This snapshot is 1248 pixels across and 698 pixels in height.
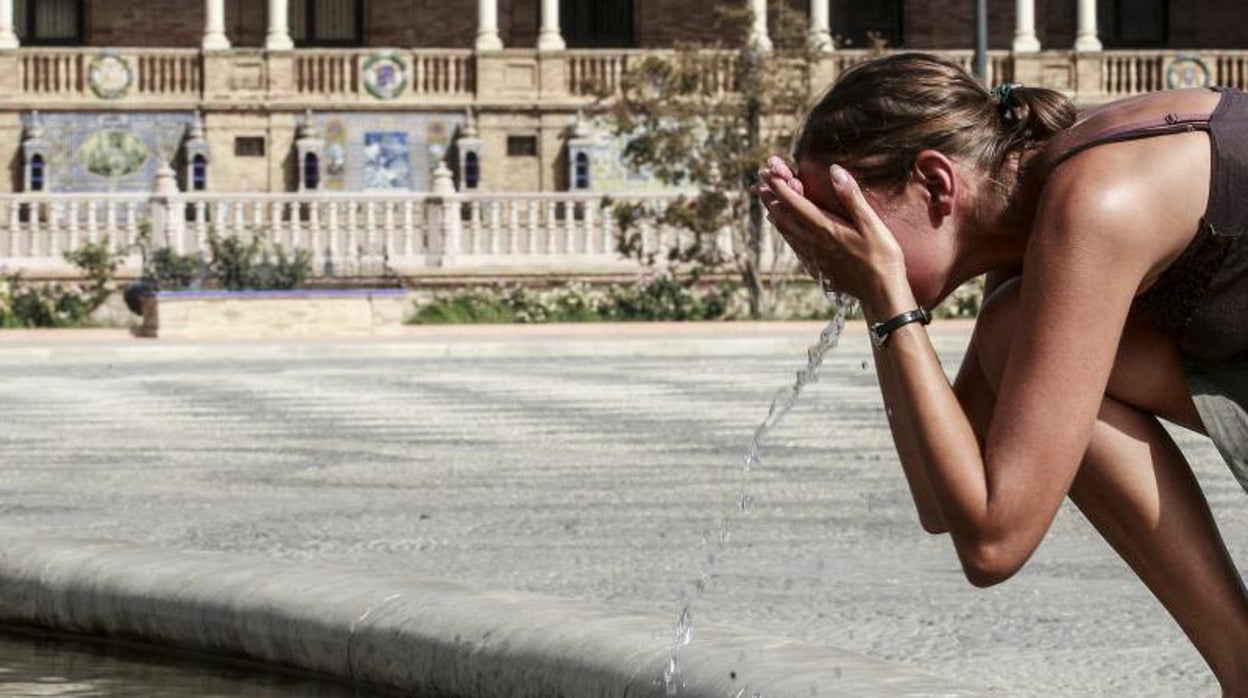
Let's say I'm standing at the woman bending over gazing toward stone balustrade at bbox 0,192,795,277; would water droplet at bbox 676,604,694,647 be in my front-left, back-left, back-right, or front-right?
front-left

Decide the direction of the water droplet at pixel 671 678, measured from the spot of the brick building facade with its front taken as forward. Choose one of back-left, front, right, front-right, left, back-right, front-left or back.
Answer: front

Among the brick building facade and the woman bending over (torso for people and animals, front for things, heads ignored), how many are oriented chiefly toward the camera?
1

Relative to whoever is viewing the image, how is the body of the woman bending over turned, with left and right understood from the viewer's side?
facing to the left of the viewer

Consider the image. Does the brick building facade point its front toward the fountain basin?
yes

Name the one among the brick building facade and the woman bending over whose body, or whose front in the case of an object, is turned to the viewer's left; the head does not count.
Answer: the woman bending over

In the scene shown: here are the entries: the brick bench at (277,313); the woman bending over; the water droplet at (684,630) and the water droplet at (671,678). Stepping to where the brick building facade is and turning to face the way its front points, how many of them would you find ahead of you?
4

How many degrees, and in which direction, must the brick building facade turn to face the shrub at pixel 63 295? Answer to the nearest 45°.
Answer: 0° — it already faces it

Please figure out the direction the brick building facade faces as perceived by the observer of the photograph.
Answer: facing the viewer

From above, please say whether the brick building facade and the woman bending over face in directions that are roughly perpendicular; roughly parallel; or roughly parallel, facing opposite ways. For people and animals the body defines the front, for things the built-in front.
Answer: roughly perpendicular
